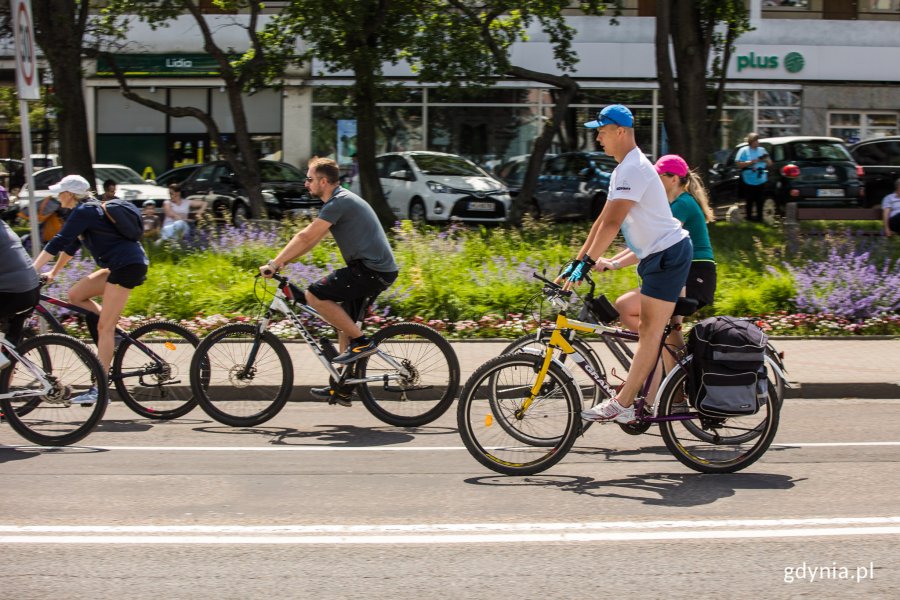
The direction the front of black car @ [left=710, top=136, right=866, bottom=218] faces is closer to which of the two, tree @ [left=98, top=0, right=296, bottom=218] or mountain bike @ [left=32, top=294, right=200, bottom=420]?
the tree

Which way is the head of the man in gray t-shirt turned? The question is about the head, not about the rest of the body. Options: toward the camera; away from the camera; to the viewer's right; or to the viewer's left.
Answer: to the viewer's left

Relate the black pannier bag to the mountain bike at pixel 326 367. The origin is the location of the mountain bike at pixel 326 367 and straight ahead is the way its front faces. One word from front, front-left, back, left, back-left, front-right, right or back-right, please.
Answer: back-left

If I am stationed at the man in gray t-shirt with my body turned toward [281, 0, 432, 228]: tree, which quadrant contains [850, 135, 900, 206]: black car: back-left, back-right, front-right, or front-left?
front-right

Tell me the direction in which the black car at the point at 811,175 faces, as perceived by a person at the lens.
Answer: facing away from the viewer and to the left of the viewer

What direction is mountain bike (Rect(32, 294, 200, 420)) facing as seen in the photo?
to the viewer's left

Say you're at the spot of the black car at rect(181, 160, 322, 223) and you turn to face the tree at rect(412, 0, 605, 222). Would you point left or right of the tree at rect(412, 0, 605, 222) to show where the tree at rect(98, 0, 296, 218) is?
right

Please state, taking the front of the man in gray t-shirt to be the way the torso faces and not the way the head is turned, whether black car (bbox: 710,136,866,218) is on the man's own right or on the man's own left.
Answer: on the man's own right

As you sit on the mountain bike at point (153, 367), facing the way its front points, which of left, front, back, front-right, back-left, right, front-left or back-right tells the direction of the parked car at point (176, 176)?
right

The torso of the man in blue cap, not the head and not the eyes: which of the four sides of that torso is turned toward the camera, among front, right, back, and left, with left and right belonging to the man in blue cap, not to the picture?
left

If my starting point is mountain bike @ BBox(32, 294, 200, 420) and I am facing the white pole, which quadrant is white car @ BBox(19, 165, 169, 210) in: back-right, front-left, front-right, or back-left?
front-right

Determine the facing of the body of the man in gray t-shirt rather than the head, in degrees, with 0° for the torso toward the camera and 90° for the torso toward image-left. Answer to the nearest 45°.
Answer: approximately 90°

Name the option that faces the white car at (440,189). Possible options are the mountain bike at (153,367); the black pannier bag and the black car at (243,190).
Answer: the black car

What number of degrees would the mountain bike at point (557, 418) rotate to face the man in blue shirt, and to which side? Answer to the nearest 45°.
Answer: approximately 90° to its right
